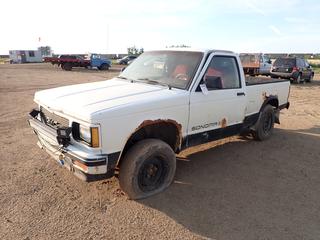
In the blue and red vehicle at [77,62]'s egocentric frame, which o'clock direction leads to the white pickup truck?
The white pickup truck is roughly at 3 o'clock from the blue and red vehicle.

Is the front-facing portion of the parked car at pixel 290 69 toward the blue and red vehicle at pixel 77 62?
no

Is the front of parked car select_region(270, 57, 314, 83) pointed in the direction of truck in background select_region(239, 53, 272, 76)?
no

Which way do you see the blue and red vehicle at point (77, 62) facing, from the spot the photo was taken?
facing to the right of the viewer

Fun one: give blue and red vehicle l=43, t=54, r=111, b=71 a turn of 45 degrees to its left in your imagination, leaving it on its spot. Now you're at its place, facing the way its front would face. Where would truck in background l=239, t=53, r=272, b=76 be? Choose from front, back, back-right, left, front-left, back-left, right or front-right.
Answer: right

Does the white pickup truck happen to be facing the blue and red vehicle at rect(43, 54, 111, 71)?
no

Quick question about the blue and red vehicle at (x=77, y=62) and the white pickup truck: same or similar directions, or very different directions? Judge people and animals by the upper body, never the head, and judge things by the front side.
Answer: very different directions

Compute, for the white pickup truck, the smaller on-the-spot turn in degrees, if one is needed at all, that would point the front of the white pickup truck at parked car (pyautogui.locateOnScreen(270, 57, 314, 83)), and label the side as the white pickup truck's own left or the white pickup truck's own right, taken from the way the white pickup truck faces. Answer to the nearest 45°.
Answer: approximately 180°

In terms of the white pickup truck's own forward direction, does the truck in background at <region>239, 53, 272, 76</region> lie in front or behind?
behind

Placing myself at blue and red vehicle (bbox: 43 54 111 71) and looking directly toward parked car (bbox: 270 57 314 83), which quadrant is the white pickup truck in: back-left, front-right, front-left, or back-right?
front-right

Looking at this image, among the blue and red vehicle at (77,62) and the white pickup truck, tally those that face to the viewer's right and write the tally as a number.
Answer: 1

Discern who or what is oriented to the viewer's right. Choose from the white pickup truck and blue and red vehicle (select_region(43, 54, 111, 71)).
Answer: the blue and red vehicle

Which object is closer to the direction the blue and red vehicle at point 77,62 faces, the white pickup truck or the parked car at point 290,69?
the parked car
